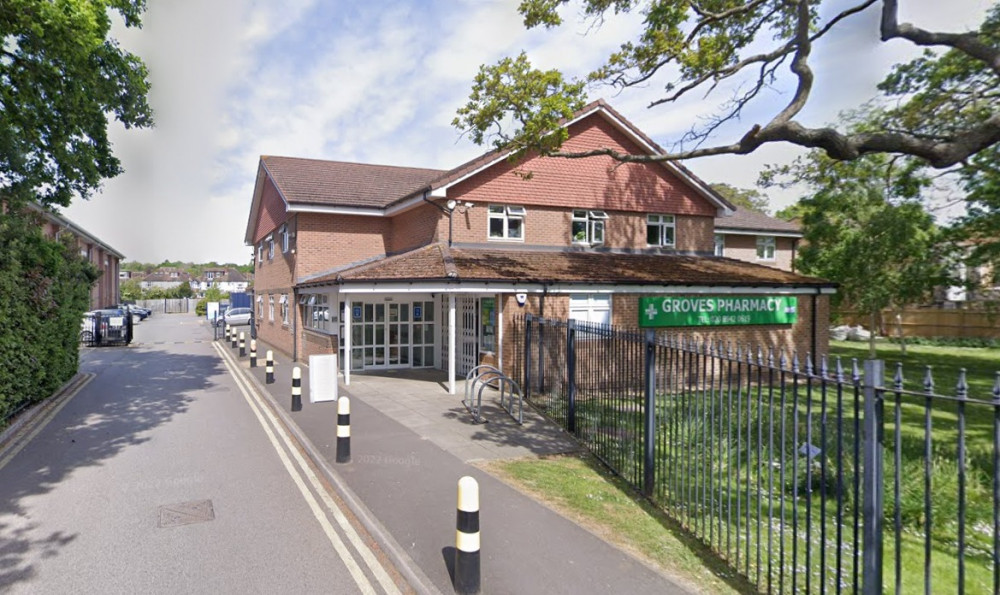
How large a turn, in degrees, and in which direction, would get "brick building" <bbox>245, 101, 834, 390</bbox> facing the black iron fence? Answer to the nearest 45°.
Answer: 0° — it already faces it

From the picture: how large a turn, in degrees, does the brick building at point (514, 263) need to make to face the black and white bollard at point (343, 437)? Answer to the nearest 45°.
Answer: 0° — it already faces it

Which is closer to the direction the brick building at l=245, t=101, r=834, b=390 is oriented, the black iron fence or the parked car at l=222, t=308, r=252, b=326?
the black iron fence

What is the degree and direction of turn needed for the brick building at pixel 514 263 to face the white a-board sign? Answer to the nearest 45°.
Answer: approximately 45° to its right

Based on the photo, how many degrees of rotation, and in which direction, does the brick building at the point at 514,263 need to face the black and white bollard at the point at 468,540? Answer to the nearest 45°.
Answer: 0° — it already faces it

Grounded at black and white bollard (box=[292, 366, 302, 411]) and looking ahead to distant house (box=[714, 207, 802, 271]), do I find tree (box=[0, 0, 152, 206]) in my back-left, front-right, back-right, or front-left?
back-left

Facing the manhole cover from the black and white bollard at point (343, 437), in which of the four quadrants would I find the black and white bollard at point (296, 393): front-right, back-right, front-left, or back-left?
back-right

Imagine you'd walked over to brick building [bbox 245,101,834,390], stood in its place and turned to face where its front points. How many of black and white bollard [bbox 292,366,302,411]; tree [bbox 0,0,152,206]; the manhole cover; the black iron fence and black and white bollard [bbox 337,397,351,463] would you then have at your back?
0

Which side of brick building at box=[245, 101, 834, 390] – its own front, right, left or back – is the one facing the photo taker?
front

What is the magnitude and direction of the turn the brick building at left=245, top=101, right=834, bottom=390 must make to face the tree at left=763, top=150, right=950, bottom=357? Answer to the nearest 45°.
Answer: approximately 90° to its left

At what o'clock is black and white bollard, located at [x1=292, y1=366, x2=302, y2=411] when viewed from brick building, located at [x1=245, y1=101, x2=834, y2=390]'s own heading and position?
The black and white bollard is roughly at 1 o'clock from the brick building.

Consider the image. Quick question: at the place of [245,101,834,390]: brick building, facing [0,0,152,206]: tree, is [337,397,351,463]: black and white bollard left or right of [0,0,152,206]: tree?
left

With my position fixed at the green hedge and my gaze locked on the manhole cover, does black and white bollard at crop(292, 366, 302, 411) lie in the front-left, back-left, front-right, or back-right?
front-left

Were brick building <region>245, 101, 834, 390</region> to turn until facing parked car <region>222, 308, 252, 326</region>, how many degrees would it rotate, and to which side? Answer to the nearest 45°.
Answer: approximately 135° to its right
